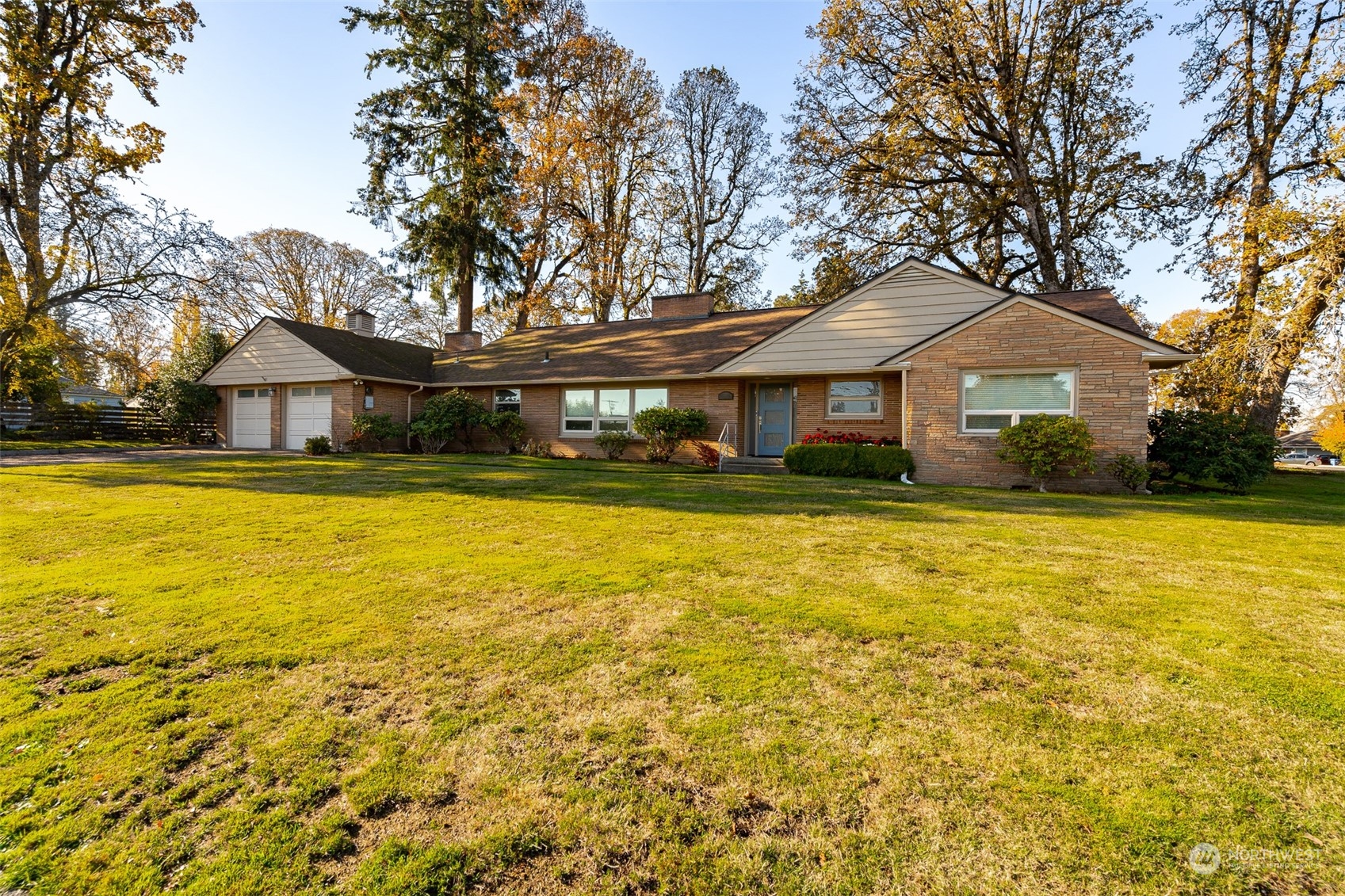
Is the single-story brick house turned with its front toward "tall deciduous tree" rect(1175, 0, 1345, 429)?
no

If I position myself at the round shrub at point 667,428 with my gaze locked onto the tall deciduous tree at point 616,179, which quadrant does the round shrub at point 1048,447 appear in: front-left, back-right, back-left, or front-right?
back-right

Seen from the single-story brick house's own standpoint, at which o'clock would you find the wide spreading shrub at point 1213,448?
The wide spreading shrub is roughly at 10 o'clock from the single-story brick house.

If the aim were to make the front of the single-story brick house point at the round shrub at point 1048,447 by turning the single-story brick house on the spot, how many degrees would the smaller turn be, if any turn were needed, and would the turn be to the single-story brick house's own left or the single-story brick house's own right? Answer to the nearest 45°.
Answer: approximately 45° to the single-story brick house's own left

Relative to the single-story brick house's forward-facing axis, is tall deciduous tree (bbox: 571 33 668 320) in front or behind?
behind

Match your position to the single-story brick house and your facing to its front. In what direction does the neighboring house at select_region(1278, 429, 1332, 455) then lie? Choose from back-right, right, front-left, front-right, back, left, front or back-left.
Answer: back-left

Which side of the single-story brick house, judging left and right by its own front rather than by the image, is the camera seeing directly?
front

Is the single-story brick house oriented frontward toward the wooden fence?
no

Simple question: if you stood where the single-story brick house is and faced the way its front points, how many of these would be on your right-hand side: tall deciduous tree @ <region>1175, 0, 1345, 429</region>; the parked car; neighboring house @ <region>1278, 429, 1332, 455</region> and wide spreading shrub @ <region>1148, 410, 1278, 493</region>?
0

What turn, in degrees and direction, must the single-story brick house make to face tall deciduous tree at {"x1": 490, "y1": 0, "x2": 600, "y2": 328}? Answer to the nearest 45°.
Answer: approximately 135° to its right

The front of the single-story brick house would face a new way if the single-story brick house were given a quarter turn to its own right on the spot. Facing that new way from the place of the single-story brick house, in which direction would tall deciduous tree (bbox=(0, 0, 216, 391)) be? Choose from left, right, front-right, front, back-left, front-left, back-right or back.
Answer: front

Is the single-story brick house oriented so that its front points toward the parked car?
no

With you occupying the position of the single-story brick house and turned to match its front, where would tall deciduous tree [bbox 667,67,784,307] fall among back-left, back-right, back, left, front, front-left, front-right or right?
back

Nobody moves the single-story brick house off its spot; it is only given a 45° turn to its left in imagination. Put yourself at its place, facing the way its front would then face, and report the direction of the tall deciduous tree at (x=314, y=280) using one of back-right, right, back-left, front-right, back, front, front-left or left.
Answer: back

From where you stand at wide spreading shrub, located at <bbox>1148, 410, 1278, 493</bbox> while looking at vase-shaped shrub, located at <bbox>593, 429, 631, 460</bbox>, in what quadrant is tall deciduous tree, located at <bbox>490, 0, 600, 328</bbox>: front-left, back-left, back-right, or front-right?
front-right
